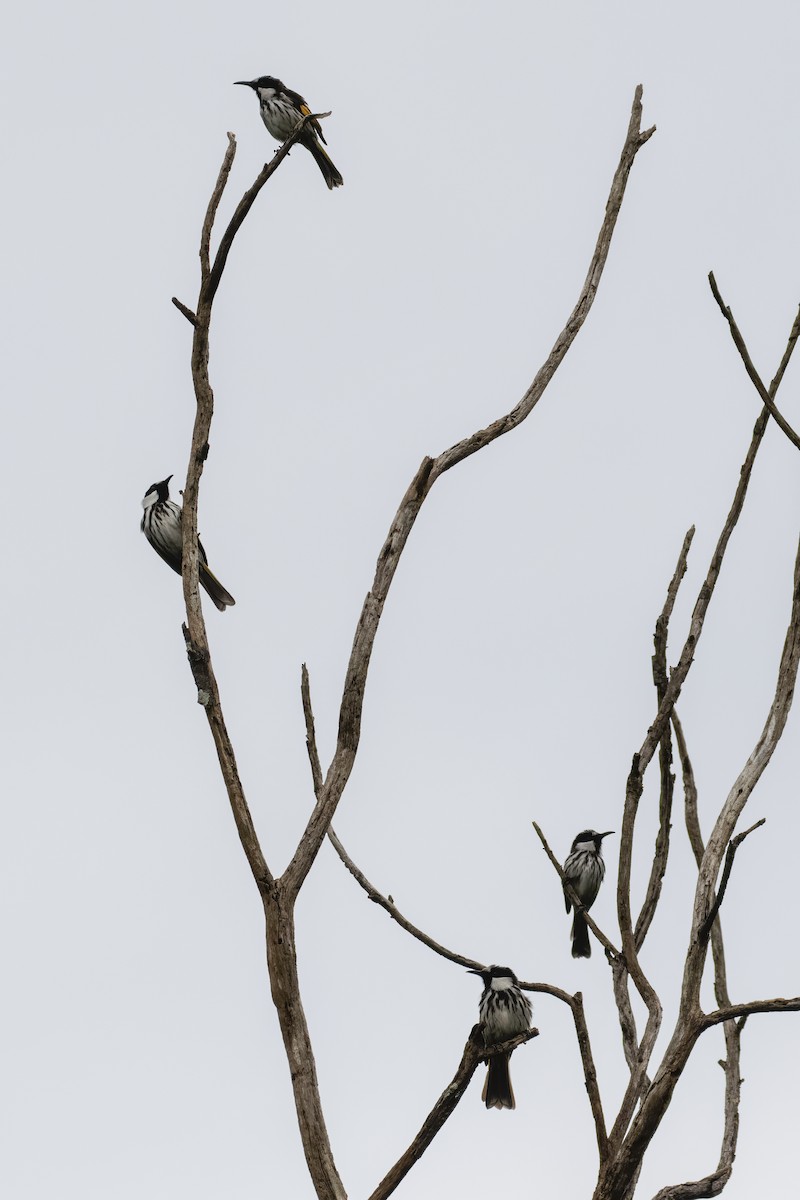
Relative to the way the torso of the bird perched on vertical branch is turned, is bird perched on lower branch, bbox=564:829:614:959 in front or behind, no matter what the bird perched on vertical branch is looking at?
behind

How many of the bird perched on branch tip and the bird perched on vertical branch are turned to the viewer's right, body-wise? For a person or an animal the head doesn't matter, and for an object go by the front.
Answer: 0

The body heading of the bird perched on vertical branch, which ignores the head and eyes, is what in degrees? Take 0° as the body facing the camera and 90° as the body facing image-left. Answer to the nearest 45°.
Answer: approximately 45°

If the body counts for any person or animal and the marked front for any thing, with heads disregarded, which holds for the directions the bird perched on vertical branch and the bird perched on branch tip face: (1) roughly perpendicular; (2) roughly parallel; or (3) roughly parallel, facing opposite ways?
roughly parallel
